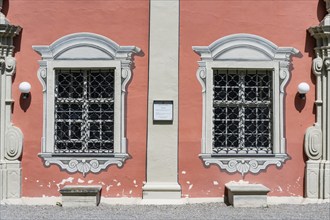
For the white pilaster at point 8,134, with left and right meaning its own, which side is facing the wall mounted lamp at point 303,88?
left

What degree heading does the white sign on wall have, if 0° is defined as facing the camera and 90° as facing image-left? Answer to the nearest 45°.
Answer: approximately 0°

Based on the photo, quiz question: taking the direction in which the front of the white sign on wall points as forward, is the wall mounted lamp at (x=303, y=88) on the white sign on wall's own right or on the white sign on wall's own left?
on the white sign on wall's own left

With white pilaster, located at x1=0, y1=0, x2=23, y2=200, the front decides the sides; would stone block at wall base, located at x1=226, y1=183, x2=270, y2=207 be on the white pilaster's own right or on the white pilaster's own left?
on the white pilaster's own left

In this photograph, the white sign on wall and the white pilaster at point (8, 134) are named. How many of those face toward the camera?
2

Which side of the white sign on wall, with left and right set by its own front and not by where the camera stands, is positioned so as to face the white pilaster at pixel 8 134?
right

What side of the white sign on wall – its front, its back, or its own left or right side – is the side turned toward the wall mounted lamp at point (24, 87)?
right

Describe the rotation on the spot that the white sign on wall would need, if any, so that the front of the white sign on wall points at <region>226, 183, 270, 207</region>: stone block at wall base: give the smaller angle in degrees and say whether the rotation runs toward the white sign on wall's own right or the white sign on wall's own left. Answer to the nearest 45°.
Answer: approximately 90° to the white sign on wall's own left

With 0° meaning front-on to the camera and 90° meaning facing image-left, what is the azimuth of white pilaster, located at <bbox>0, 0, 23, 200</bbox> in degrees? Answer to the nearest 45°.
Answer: approximately 0°
